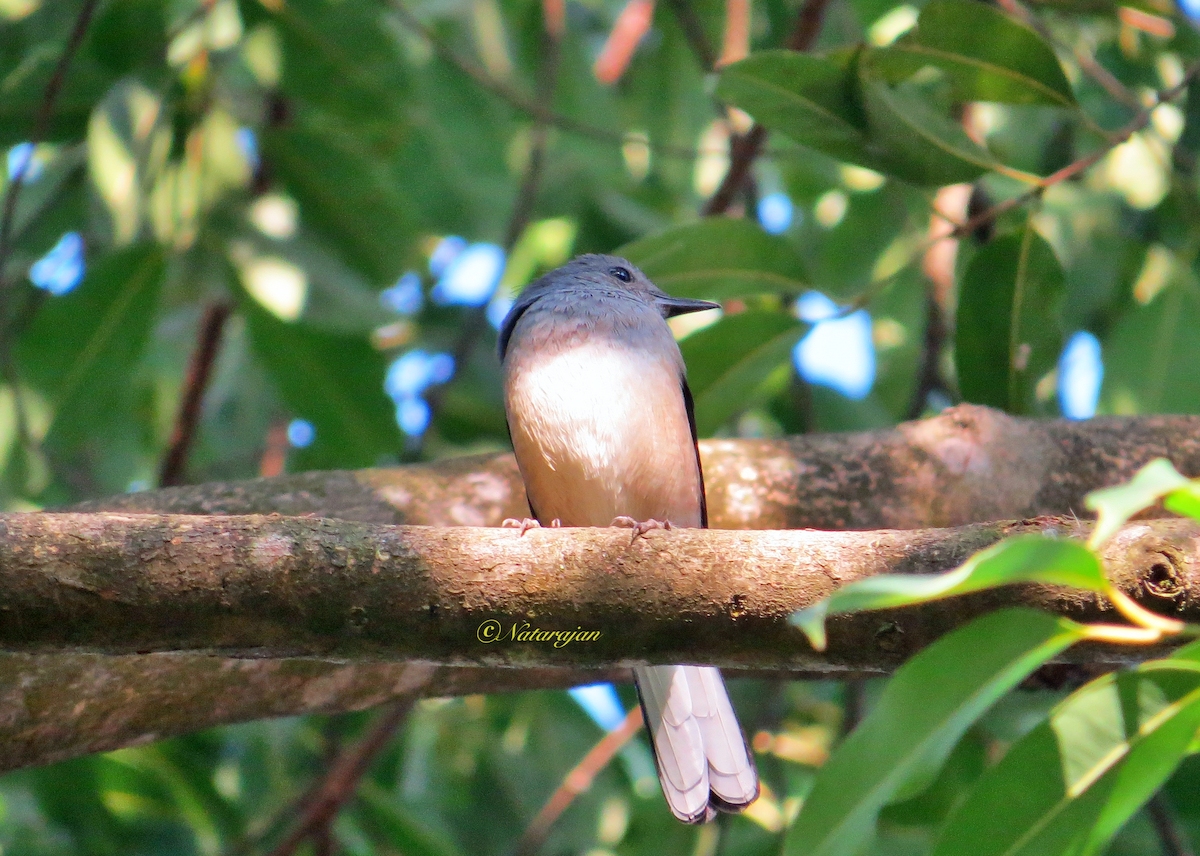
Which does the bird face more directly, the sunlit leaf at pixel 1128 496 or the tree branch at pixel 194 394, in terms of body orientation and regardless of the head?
the sunlit leaf

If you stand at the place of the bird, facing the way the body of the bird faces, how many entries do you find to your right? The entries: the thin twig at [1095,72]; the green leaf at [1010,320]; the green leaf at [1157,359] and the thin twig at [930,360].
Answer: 0

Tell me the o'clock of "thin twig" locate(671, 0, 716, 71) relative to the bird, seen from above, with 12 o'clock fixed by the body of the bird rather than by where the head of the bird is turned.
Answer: The thin twig is roughly at 6 o'clock from the bird.

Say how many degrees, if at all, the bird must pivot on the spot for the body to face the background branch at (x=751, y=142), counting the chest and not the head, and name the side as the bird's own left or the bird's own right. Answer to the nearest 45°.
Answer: approximately 180°

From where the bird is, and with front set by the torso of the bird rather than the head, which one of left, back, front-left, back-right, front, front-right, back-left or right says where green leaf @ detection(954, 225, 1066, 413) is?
left

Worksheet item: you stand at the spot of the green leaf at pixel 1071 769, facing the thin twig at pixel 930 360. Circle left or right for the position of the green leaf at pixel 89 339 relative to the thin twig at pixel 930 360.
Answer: left

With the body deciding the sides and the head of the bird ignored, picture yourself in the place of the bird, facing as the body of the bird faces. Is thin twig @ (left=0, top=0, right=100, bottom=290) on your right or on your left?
on your right

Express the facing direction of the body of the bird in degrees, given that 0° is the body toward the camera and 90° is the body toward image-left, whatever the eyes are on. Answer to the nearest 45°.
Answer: approximately 0°

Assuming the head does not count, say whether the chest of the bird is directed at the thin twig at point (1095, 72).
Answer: no

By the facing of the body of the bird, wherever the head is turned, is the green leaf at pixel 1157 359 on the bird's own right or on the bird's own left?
on the bird's own left

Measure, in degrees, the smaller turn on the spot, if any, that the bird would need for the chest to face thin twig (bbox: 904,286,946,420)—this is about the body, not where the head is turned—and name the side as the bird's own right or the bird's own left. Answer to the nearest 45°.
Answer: approximately 135° to the bird's own left
